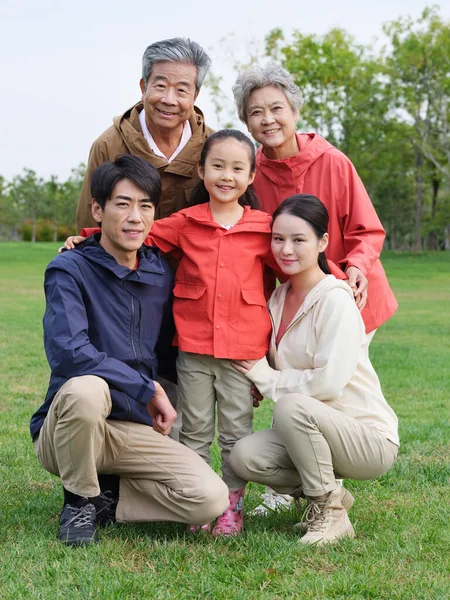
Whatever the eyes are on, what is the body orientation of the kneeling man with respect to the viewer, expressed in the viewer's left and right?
facing the viewer and to the right of the viewer

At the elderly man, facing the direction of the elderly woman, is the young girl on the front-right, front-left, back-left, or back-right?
front-right

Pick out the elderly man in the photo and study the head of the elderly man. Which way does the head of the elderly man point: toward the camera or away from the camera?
toward the camera

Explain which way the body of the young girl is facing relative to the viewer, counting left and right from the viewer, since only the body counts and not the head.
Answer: facing the viewer

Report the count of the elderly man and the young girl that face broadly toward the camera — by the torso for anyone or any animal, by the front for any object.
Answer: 2

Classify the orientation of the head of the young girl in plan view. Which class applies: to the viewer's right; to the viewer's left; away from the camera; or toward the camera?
toward the camera

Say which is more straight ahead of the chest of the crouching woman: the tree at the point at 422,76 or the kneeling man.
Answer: the kneeling man

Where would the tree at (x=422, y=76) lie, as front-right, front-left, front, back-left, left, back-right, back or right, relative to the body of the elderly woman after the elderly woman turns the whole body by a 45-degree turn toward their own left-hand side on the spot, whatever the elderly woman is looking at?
back

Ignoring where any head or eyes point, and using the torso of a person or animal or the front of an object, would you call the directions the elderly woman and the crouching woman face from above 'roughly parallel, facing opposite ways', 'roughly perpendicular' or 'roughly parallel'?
roughly parallel

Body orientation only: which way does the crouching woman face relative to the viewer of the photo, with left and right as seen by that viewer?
facing the viewer and to the left of the viewer

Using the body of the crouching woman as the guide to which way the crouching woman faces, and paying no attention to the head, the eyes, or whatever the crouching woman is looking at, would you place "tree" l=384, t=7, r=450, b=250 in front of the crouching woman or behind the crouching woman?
behind

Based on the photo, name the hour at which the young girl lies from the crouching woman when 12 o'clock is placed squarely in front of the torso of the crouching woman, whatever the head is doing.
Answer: The young girl is roughly at 2 o'clock from the crouching woman.
